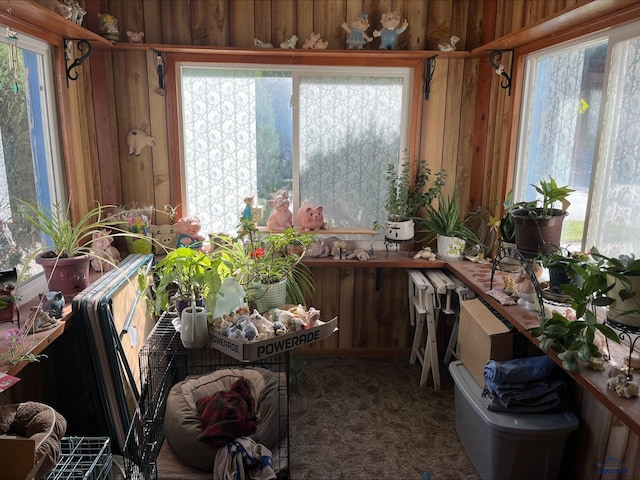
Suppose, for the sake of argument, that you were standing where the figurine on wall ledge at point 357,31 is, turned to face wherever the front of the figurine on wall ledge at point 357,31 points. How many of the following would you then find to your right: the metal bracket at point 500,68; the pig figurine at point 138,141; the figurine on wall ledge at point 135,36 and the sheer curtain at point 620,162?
2

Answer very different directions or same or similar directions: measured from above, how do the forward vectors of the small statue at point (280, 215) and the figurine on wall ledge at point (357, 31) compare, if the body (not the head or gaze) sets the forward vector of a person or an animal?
same or similar directions

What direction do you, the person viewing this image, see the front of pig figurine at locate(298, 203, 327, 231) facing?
facing the viewer and to the right of the viewer

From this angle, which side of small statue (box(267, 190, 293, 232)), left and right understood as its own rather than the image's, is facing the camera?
front

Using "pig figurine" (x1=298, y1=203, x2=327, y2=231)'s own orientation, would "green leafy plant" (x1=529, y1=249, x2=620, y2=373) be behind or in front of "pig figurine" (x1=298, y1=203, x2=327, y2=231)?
in front

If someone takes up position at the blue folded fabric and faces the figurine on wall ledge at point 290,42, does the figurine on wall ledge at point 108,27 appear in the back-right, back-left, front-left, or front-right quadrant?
front-left

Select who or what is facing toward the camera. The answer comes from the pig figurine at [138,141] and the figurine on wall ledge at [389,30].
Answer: the figurine on wall ledge

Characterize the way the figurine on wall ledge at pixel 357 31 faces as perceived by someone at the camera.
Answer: facing the viewer

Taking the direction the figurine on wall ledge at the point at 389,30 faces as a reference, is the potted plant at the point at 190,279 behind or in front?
in front

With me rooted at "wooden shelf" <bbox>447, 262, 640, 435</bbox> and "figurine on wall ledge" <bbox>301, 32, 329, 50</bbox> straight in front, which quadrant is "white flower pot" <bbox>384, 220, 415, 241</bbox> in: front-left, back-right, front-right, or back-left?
front-right

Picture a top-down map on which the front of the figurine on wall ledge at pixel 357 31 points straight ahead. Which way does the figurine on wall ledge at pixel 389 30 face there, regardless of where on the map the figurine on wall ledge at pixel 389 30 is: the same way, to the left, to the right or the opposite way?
the same way

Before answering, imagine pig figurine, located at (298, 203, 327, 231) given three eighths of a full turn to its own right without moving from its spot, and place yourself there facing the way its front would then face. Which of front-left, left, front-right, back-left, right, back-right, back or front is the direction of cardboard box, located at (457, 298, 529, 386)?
back-left

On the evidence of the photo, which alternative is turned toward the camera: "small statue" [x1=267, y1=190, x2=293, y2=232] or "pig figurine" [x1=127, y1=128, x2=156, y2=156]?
the small statue
